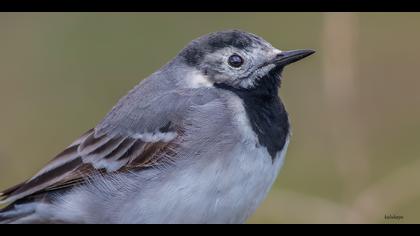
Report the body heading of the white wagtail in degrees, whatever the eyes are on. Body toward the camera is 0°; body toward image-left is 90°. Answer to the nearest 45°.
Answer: approximately 270°
